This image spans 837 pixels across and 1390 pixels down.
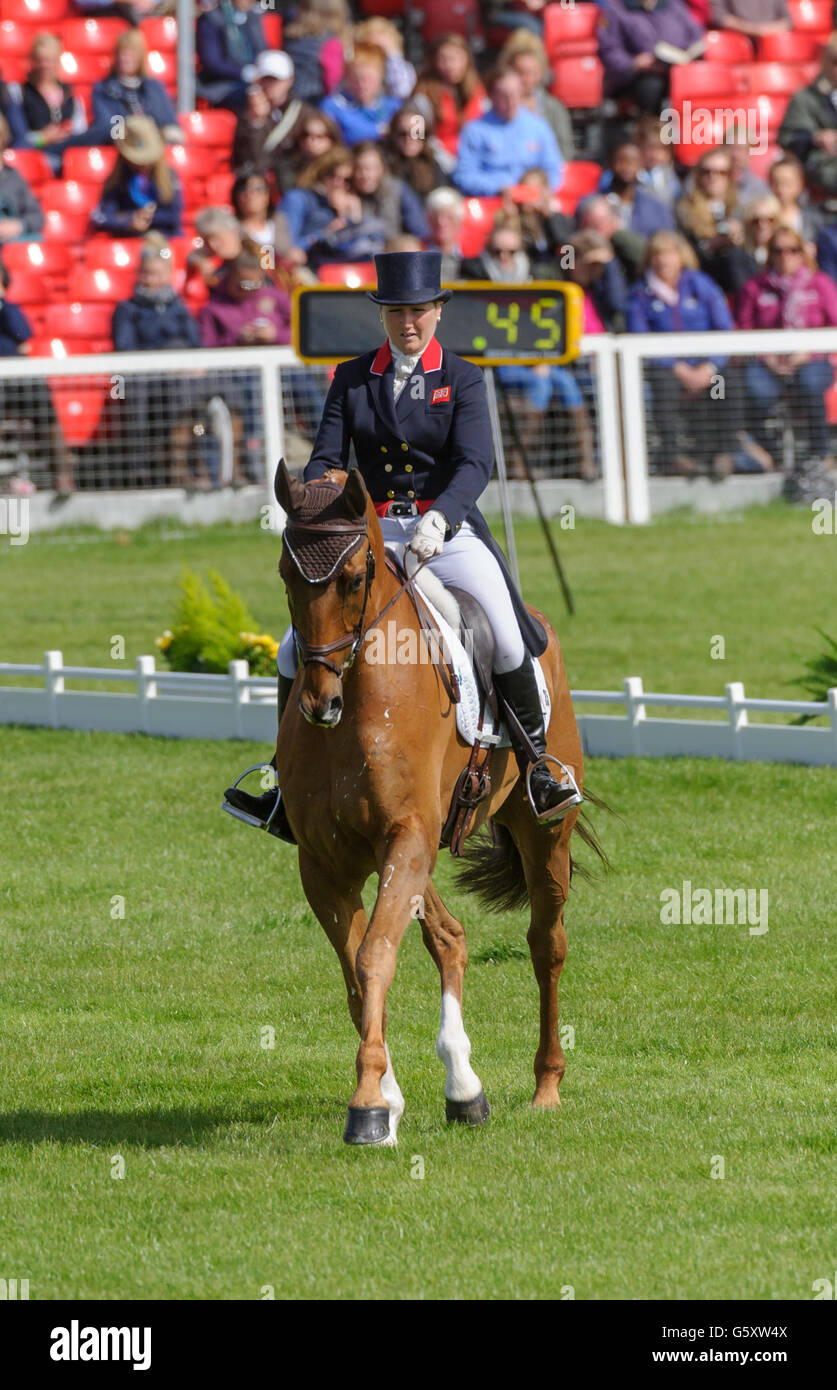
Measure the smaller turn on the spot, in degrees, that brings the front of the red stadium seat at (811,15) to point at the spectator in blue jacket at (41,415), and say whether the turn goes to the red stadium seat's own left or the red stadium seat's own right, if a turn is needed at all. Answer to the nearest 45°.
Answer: approximately 45° to the red stadium seat's own right

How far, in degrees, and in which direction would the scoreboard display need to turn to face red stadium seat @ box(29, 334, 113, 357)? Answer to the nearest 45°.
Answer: approximately 135° to its right

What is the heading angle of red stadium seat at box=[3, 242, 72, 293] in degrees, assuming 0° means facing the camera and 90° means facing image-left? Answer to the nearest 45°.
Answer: approximately 0°
